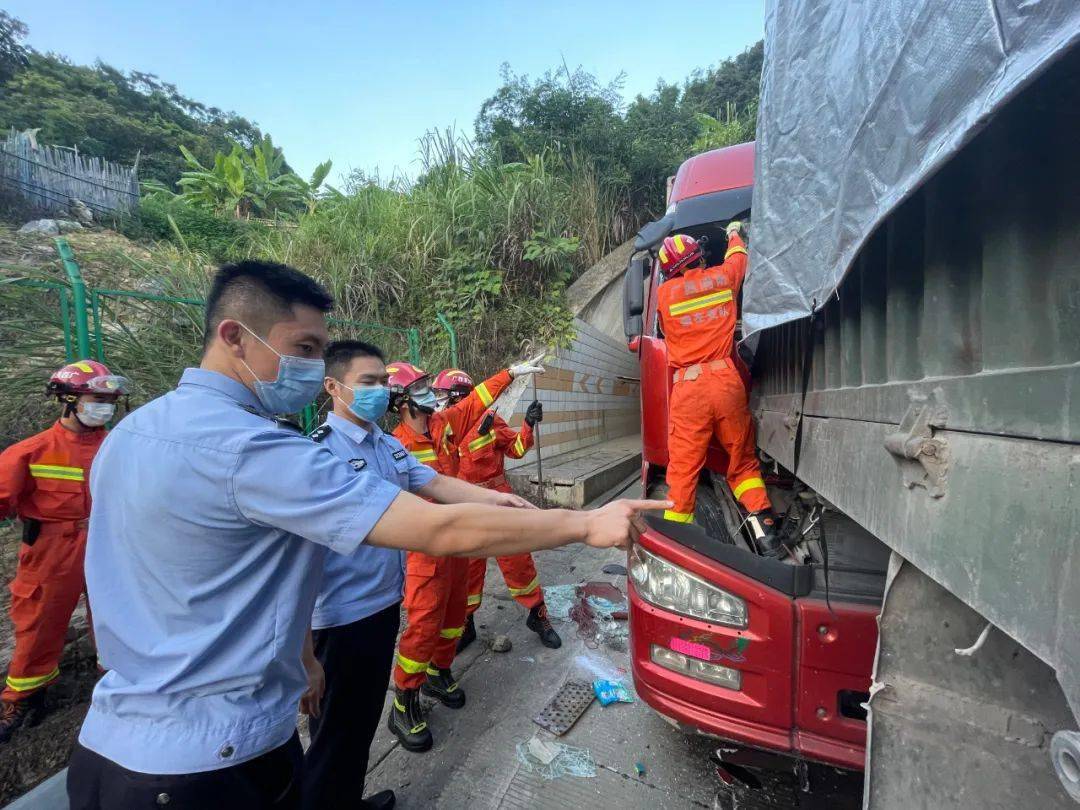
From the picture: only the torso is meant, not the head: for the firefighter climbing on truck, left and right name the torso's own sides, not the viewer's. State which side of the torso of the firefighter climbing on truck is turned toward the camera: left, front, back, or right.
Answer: back

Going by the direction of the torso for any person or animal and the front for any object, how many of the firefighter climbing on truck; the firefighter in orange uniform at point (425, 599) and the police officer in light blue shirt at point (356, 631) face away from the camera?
1

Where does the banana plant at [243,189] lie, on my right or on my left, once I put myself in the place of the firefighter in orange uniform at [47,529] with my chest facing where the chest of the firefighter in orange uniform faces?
on my left

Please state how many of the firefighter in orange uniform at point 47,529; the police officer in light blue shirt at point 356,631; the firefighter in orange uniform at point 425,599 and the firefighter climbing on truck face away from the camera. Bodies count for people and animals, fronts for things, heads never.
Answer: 1

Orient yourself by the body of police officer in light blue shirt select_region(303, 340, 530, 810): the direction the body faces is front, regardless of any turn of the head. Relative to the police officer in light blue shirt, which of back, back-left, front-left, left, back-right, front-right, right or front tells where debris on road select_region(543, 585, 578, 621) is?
left

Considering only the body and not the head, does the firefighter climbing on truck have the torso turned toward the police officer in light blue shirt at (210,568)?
no

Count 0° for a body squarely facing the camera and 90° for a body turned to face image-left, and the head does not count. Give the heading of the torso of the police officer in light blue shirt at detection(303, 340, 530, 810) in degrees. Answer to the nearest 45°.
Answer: approximately 315°

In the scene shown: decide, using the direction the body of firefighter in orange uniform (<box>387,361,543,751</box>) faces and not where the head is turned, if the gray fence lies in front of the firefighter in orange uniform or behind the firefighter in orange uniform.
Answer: behind

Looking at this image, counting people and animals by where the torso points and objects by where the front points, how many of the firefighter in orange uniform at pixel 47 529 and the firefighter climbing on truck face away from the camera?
1

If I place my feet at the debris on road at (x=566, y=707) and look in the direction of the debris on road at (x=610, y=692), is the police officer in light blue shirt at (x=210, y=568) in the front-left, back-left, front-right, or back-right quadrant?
back-right

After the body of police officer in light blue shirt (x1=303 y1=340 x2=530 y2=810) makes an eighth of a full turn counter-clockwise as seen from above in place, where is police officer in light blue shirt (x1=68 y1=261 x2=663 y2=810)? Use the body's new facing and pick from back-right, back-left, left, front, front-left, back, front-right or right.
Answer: right

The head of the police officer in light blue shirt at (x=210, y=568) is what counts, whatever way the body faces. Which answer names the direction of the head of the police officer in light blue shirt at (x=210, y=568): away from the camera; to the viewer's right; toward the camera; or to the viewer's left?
to the viewer's right

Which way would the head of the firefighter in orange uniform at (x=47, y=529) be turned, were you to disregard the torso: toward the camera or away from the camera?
toward the camera

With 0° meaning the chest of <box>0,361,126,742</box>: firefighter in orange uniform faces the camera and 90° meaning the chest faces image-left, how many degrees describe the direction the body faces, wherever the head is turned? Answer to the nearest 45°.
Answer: approximately 315°
